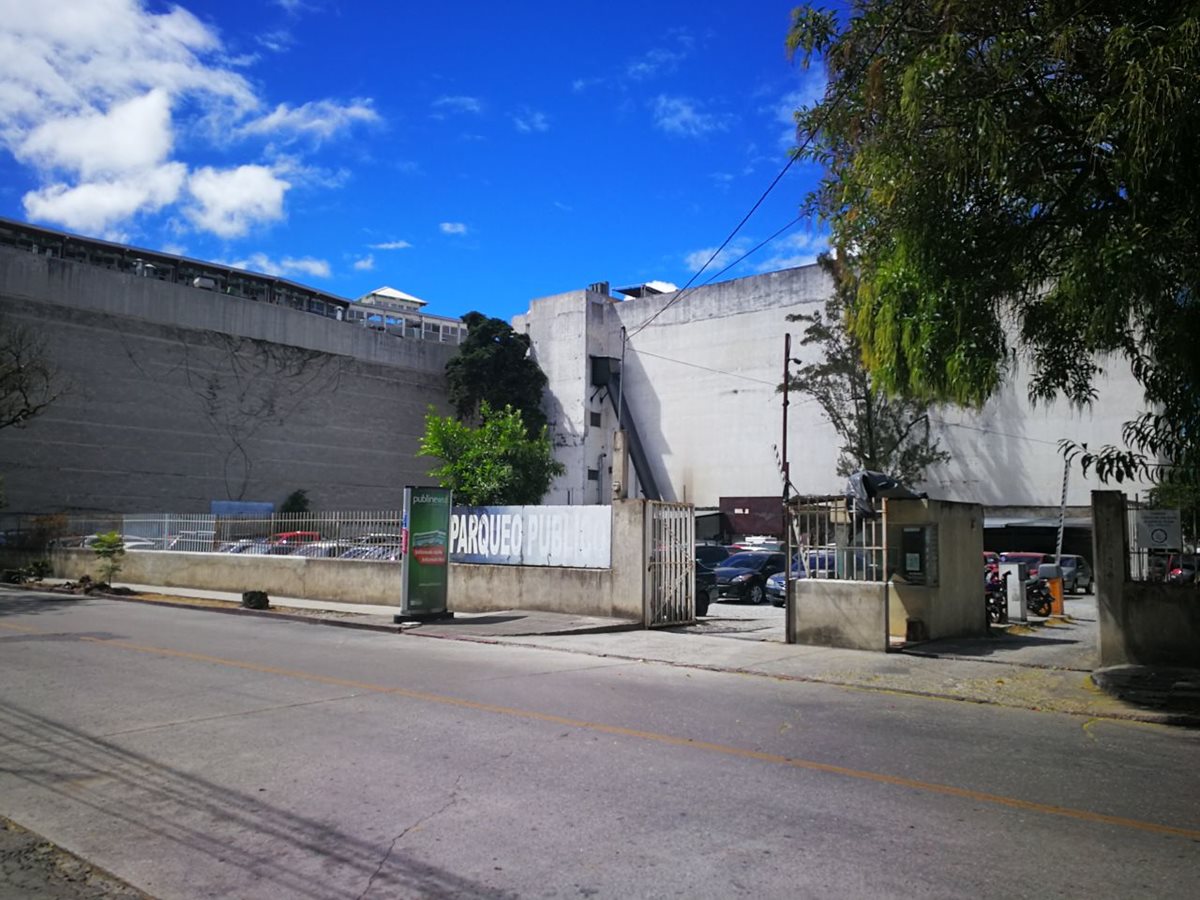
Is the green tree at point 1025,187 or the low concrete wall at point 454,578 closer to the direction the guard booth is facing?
the green tree

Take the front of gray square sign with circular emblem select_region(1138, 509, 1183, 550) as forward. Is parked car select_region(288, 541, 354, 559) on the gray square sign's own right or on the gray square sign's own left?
on the gray square sign's own right

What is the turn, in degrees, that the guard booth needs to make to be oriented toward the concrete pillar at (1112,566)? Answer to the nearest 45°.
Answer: approximately 90° to its left

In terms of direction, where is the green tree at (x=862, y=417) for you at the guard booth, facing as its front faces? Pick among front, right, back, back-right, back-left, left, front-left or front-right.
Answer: back-left

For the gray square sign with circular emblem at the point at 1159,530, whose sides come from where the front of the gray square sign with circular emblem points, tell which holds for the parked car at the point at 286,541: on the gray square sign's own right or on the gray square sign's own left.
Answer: on the gray square sign's own right

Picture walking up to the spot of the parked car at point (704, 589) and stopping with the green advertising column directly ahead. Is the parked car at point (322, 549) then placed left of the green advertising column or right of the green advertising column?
right

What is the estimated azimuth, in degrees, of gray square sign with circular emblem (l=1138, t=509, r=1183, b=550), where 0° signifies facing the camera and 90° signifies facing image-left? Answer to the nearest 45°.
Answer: approximately 0°

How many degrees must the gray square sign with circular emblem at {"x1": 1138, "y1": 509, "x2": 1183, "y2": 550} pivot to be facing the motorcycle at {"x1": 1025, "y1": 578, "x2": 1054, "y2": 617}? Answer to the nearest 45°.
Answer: approximately 180°

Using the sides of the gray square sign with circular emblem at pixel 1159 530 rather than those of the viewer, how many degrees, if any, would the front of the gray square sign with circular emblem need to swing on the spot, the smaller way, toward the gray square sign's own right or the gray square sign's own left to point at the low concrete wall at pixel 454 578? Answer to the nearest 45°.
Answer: approximately 90° to the gray square sign's own right
